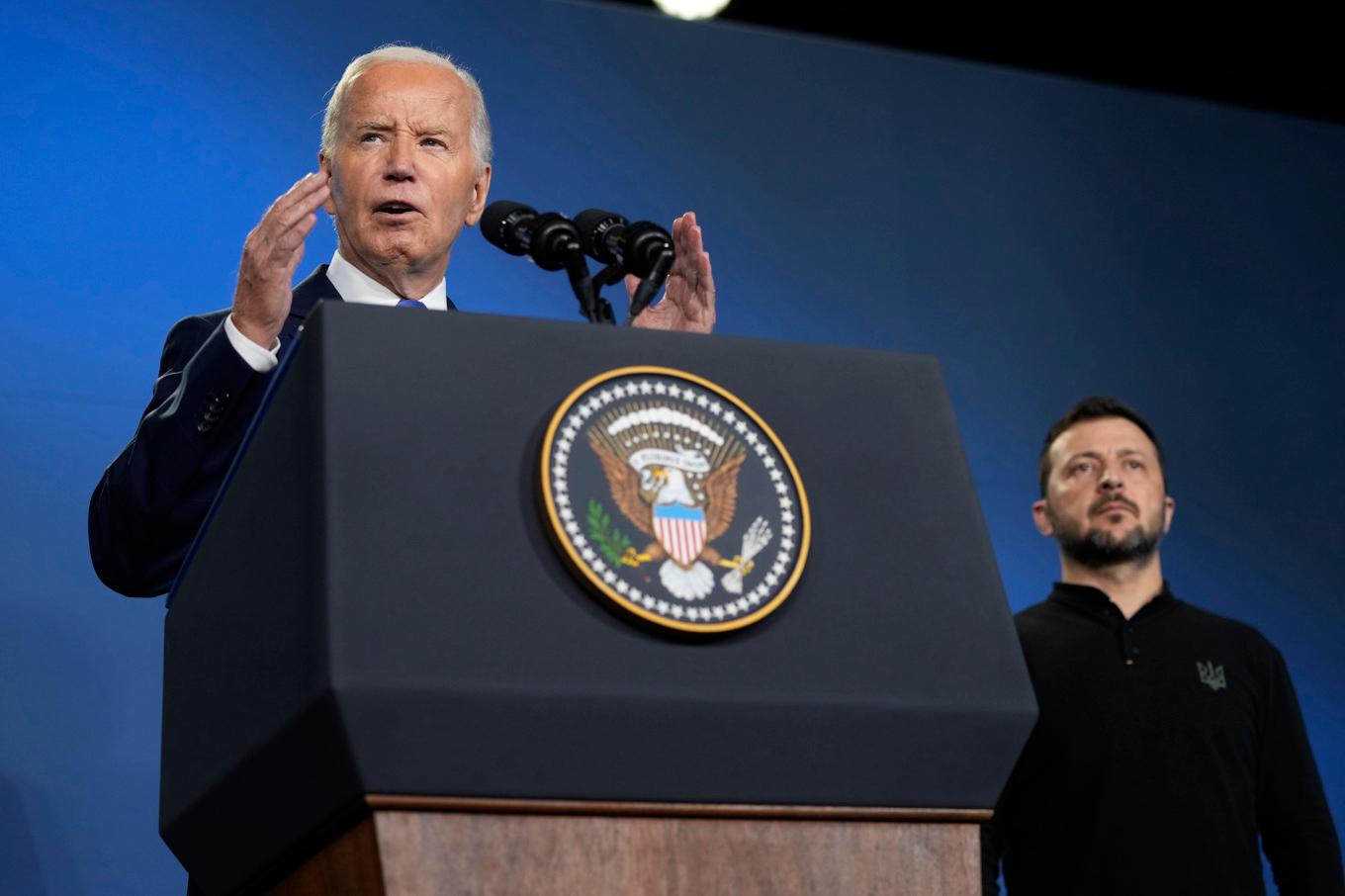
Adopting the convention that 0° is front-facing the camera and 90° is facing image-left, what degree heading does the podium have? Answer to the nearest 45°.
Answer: approximately 315°

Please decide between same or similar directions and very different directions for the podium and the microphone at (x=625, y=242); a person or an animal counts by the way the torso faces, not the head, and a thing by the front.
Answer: very different directions

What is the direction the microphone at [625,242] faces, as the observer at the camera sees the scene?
facing away from the viewer and to the left of the viewer

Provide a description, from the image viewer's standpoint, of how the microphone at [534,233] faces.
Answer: facing away from the viewer and to the left of the viewer

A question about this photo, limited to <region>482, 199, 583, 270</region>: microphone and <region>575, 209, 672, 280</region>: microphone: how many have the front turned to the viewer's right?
0
